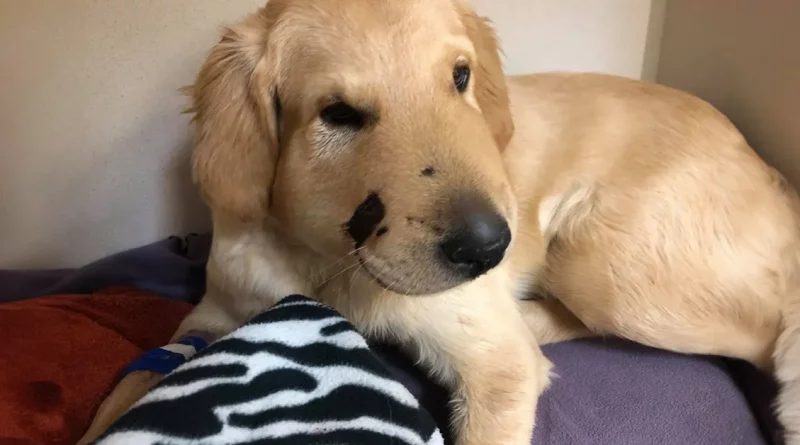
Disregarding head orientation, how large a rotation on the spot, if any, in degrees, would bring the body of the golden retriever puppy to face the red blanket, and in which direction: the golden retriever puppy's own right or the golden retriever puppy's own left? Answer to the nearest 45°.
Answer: approximately 45° to the golden retriever puppy's own right

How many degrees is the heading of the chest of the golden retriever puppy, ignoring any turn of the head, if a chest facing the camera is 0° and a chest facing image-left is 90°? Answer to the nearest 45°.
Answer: approximately 45°
